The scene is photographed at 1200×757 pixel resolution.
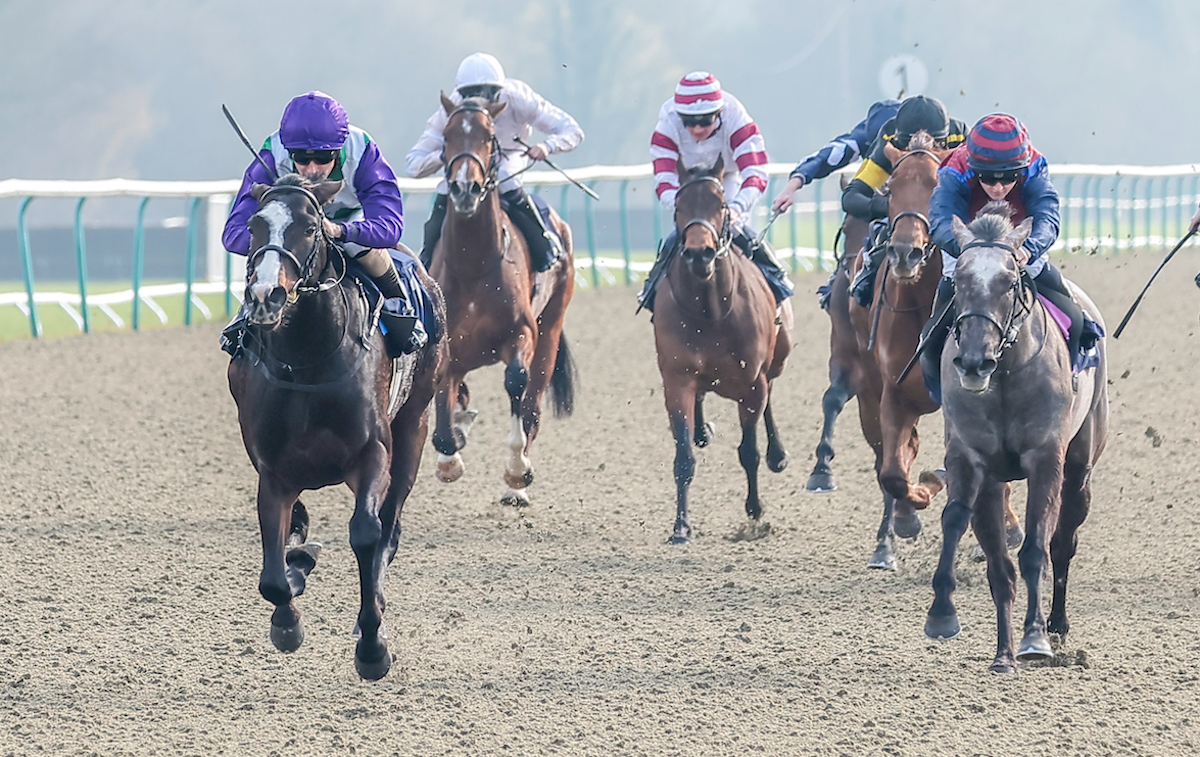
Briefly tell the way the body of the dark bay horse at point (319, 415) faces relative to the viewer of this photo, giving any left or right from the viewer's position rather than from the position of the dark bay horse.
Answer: facing the viewer

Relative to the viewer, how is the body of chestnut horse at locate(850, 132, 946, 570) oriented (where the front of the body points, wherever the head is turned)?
toward the camera

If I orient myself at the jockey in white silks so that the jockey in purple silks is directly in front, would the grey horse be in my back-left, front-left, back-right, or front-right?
front-left

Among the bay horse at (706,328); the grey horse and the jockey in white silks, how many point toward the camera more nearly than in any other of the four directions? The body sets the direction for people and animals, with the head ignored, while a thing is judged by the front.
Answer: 3

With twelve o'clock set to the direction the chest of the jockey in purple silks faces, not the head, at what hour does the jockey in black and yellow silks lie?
The jockey in black and yellow silks is roughly at 8 o'clock from the jockey in purple silks.

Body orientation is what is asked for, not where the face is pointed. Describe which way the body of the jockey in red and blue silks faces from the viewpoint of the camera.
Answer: toward the camera

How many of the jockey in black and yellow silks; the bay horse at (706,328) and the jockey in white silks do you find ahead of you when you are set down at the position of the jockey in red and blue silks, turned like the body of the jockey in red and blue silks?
0

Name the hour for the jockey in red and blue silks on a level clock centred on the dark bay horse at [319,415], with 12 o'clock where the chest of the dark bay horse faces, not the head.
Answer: The jockey in red and blue silks is roughly at 9 o'clock from the dark bay horse.

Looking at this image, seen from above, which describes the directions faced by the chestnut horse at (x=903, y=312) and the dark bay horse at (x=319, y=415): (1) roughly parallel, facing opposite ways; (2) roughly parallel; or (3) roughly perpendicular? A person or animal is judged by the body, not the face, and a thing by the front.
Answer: roughly parallel

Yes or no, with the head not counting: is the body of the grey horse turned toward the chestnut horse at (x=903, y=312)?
no

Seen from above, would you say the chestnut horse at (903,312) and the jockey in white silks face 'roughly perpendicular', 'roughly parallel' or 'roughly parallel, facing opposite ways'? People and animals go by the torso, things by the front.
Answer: roughly parallel

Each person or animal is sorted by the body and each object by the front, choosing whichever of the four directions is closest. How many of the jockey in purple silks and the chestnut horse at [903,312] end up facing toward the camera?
2

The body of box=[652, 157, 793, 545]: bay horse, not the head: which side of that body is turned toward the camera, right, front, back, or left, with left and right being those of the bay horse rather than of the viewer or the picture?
front

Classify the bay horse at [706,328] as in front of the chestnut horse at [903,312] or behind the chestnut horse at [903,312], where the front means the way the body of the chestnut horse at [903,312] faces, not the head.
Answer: behind

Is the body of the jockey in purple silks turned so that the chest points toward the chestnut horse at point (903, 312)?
no

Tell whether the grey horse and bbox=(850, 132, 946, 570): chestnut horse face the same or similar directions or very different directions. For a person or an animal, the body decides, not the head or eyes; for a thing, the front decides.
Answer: same or similar directions
